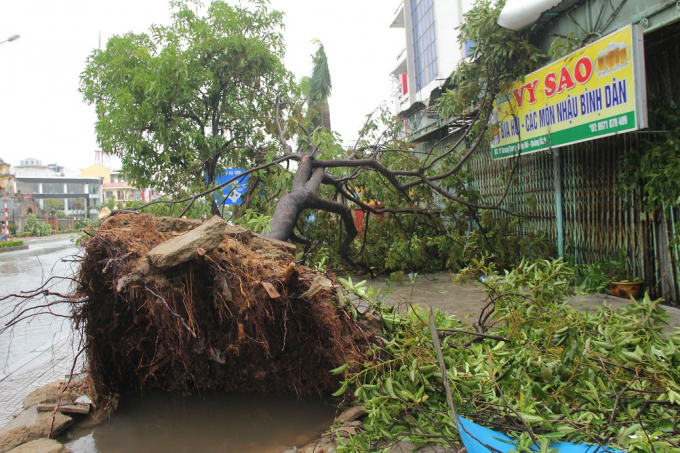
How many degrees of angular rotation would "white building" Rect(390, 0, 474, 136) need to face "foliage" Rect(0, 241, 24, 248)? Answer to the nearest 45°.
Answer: approximately 45° to its right

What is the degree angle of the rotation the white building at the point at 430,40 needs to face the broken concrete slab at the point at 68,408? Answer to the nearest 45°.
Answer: approximately 45° to its left

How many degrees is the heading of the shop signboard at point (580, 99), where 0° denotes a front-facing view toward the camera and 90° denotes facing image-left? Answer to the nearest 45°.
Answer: approximately 45°

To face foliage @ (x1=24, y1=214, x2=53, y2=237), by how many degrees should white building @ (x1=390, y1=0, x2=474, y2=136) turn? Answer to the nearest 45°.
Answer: approximately 90° to its right

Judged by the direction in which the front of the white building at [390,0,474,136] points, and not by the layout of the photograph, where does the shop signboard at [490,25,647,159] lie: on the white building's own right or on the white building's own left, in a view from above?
on the white building's own left

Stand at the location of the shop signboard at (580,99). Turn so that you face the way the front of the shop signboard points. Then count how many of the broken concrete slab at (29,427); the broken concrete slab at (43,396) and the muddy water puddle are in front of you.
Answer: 3

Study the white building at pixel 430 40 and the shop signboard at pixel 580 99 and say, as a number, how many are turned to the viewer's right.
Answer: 0

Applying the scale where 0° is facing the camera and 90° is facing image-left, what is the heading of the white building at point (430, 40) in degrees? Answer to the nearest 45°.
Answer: approximately 45°

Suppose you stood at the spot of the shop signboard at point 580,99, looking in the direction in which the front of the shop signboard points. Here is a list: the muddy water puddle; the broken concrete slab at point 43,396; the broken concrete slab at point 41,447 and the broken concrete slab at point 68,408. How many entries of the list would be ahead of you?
4

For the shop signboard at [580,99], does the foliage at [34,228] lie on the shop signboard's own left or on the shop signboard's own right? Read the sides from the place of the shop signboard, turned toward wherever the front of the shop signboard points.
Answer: on the shop signboard's own right

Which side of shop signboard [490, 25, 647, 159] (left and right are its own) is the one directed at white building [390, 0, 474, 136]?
right
